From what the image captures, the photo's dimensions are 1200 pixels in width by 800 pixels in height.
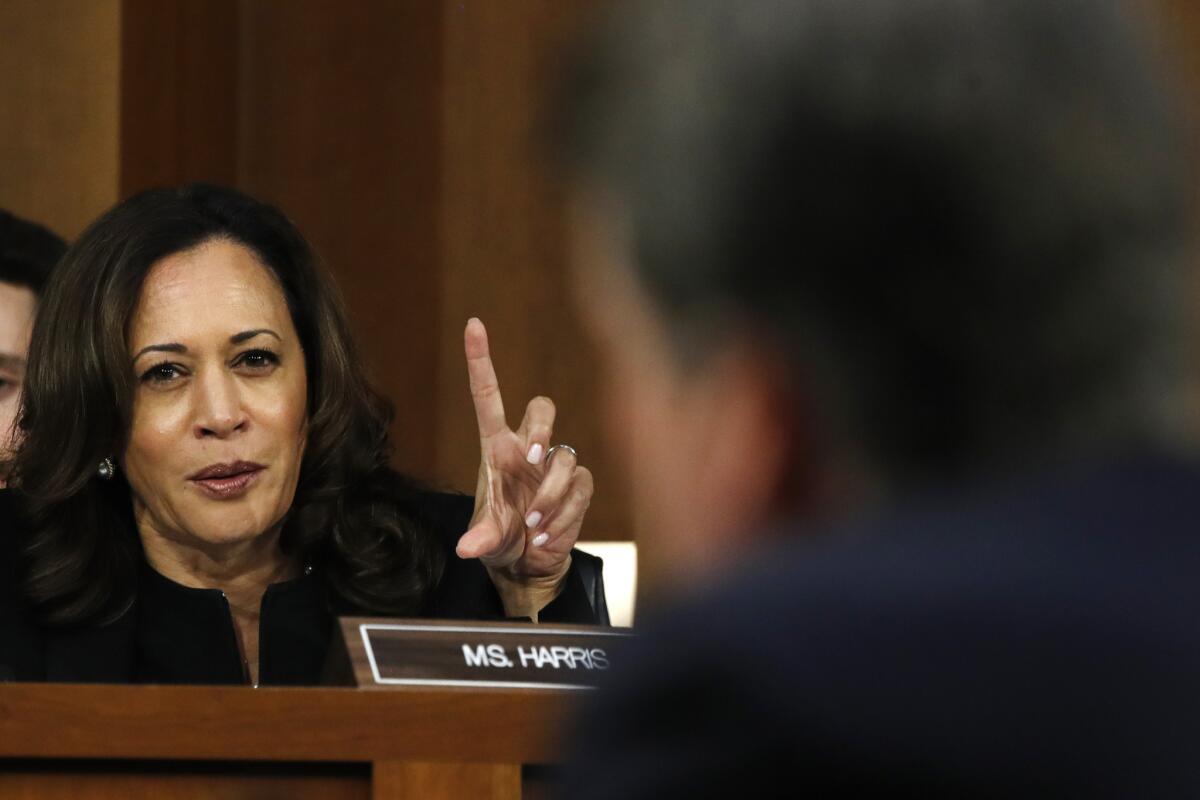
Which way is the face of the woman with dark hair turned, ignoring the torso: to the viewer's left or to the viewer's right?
to the viewer's right

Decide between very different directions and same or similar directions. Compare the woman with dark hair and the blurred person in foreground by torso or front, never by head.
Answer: very different directions

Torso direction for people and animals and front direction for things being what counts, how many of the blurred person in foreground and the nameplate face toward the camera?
1

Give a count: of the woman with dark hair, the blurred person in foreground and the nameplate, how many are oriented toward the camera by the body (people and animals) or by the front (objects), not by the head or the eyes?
2

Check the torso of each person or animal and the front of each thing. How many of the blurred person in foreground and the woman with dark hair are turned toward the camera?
1

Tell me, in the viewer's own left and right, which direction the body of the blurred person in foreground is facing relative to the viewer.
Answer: facing away from the viewer and to the left of the viewer

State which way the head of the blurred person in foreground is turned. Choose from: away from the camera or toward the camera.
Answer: away from the camera

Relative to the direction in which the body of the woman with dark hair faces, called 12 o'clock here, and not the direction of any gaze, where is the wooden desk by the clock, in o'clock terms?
The wooden desk is roughly at 12 o'clock from the woman with dark hair.
